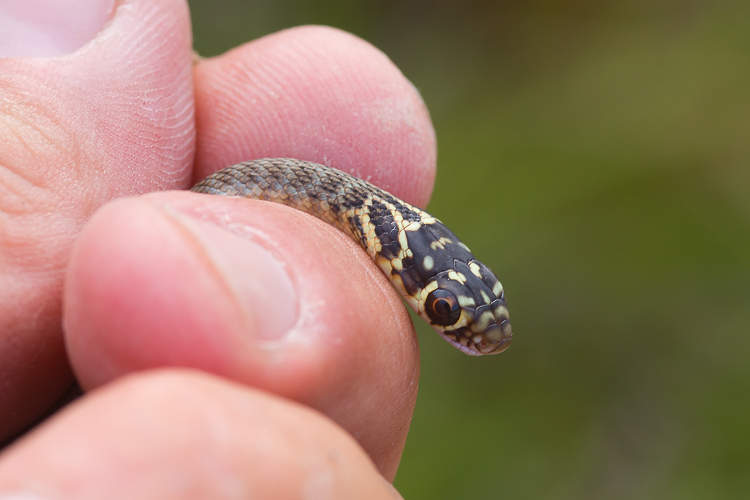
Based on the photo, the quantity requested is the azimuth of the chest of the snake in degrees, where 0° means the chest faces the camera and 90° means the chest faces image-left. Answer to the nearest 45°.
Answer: approximately 315°
